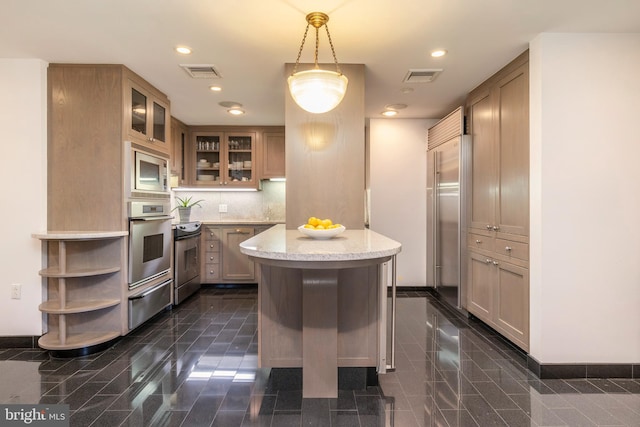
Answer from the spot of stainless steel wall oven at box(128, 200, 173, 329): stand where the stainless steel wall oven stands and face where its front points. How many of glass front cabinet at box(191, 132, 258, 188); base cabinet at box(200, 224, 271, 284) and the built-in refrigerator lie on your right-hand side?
0

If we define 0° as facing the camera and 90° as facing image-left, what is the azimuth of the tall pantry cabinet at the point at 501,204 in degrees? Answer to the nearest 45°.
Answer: approximately 45°

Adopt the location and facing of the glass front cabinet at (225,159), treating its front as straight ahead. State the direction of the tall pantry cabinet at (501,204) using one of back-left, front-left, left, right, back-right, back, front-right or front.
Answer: front-left

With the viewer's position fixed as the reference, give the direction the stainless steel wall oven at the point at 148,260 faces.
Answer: facing the viewer and to the right of the viewer

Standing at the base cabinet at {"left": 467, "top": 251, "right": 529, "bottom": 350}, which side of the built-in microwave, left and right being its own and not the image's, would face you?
front

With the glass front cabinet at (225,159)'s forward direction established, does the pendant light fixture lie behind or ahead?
ahead

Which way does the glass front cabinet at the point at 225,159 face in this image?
toward the camera

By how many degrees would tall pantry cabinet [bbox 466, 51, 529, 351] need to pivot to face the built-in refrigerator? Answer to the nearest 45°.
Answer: approximately 90° to its right

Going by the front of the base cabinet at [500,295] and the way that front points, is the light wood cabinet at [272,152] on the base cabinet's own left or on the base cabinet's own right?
on the base cabinet's own right

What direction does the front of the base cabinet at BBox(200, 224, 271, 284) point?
toward the camera

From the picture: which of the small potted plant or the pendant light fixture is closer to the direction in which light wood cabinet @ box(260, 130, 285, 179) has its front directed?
the pendant light fixture

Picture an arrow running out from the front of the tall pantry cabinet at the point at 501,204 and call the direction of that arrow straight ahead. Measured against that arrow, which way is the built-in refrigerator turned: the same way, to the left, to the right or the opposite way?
the same way
